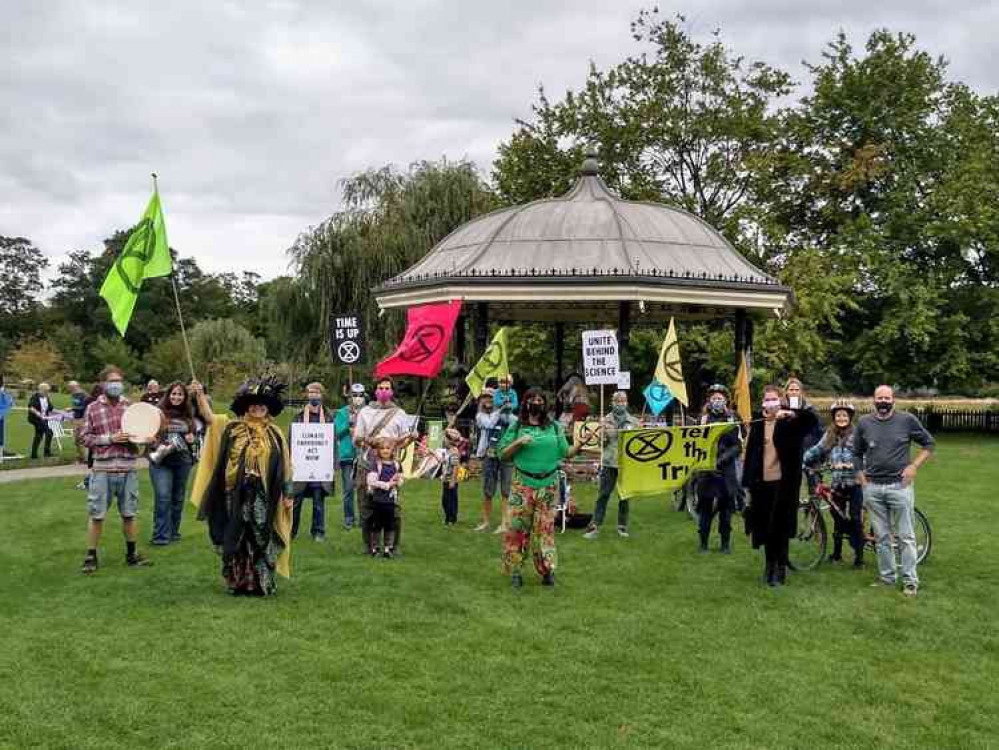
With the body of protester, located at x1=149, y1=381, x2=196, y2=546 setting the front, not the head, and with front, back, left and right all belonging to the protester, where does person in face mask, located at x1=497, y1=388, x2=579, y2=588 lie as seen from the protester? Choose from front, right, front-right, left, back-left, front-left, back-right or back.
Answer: front-left

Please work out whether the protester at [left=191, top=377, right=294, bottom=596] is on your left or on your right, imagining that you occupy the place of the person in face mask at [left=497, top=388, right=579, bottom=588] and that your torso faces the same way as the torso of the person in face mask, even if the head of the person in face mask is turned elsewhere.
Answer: on your right

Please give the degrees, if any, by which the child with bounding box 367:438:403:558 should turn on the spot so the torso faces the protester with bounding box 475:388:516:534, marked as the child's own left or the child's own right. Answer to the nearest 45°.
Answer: approximately 135° to the child's own left

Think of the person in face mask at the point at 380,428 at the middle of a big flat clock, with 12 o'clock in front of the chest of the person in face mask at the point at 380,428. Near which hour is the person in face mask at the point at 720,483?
the person in face mask at the point at 720,483 is roughly at 9 o'clock from the person in face mask at the point at 380,428.

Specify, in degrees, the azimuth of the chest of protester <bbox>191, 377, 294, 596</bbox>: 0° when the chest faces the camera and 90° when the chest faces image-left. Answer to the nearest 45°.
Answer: approximately 0°

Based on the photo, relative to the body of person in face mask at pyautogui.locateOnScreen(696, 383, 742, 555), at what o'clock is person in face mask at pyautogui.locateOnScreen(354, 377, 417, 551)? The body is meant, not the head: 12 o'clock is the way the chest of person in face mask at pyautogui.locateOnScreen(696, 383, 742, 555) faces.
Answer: person in face mask at pyautogui.locateOnScreen(354, 377, 417, 551) is roughly at 2 o'clock from person in face mask at pyautogui.locateOnScreen(696, 383, 742, 555).

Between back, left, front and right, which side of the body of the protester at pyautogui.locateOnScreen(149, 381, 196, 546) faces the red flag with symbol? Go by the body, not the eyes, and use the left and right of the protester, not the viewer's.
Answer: left

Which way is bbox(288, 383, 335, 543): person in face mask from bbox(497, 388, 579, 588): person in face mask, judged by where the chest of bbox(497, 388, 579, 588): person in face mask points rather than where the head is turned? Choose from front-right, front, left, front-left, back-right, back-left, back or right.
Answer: back-right

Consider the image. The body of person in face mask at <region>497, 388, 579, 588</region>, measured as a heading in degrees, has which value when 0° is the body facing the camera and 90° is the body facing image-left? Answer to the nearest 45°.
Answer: approximately 0°
